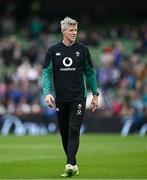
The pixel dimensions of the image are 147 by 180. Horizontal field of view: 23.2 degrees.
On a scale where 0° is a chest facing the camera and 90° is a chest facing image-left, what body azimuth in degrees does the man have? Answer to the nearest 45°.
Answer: approximately 0°
